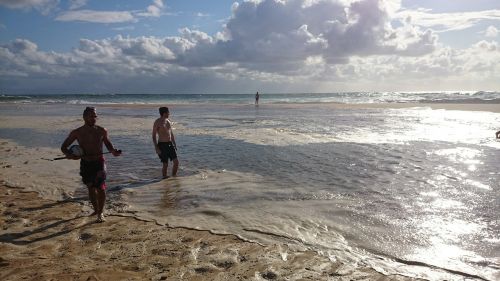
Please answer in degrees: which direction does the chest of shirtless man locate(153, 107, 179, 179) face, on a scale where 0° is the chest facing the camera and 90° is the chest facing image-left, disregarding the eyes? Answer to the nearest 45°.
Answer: approximately 315°

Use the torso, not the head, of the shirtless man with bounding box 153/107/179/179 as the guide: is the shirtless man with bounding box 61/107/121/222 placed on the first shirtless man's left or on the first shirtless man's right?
on the first shirtless man's right
